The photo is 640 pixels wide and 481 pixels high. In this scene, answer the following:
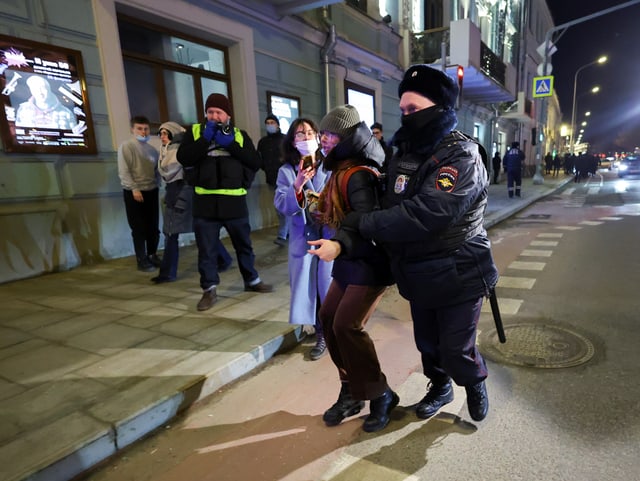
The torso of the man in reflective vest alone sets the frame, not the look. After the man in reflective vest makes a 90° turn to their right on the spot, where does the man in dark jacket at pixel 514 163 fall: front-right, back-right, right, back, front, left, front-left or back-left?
back-right

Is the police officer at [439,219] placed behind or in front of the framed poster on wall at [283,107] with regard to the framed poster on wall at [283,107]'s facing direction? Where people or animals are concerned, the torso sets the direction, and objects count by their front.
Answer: in front

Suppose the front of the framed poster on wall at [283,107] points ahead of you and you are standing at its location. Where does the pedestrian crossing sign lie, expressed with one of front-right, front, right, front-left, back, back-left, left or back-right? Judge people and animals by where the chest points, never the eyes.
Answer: left

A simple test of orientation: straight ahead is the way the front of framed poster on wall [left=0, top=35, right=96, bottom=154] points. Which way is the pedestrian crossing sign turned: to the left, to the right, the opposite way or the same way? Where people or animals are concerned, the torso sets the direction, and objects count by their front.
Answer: to the right

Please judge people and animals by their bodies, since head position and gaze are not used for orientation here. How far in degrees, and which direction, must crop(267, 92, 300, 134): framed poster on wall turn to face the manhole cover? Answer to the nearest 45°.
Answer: approximately 45° to its right

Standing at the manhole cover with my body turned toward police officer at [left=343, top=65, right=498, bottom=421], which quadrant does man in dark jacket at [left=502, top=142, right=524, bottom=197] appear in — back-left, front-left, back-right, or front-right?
back-right

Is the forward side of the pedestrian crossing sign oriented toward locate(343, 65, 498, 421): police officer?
yes

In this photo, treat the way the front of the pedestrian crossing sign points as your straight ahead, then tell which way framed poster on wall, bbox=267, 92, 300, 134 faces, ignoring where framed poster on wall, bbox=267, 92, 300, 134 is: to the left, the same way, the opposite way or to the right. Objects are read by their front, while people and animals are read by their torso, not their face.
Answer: to the left

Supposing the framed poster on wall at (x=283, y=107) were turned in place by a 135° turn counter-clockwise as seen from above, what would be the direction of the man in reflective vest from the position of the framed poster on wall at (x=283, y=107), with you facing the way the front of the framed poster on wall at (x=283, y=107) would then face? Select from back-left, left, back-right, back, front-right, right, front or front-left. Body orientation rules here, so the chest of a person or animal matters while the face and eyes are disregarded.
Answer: back

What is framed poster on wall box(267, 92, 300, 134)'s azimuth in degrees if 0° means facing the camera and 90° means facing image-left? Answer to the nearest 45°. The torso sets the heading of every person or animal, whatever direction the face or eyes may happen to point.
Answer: approximately 315°

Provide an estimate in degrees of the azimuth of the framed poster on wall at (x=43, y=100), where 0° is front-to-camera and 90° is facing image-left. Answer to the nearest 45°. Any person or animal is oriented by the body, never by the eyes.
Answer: approximately 315°

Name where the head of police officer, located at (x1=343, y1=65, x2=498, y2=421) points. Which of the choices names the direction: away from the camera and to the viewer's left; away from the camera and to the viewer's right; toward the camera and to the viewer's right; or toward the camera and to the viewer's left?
toward the camera and to the viewer's left

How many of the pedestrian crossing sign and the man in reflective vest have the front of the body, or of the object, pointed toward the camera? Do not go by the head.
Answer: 2

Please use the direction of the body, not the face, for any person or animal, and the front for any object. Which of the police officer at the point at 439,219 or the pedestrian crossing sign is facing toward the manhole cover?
the pedestrian crossing sign

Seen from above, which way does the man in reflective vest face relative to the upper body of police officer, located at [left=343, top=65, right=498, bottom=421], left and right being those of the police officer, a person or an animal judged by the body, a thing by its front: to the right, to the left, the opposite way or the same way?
to the left

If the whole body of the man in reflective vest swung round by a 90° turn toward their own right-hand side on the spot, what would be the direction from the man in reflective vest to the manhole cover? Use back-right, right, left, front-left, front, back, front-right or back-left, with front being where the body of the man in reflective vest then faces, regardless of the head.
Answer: back-left

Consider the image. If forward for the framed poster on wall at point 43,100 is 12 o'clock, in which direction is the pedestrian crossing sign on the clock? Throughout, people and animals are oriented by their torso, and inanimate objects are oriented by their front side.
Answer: The pedestrian crossing sign is roughly at 10 o'clock from the framed poster on wall.

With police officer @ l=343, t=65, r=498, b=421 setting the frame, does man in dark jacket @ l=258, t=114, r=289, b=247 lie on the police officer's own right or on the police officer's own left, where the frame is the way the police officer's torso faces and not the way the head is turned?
on the police officer's own right
